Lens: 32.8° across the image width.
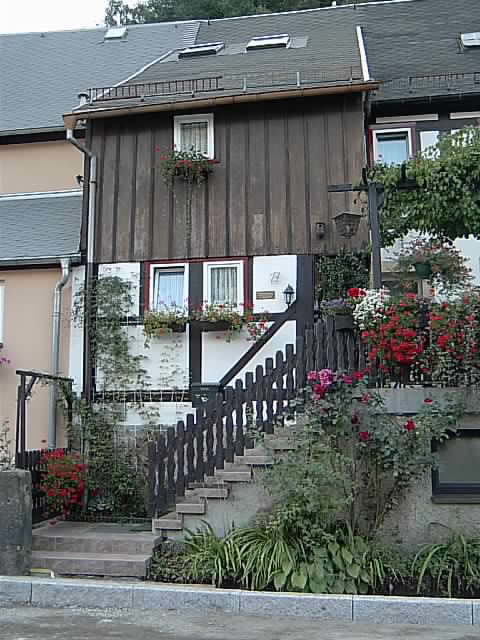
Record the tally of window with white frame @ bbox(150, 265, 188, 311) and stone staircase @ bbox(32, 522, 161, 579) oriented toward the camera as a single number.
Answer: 2

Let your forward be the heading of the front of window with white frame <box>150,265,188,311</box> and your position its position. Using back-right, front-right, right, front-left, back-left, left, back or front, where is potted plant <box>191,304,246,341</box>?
front-left

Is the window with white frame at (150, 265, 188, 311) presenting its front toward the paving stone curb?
yes

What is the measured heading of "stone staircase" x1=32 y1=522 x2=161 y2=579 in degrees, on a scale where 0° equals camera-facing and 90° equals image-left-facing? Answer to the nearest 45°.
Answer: approximately 0°

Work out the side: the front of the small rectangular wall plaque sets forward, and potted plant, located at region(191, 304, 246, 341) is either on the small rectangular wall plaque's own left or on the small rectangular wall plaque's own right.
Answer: on the small rectangular wall plaque's own right

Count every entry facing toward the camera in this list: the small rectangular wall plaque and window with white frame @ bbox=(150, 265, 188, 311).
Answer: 2
